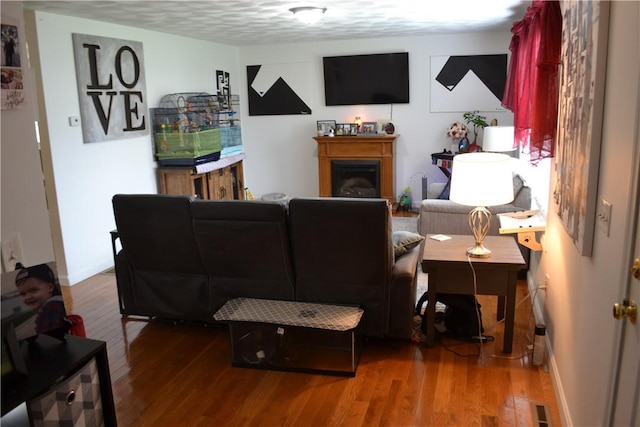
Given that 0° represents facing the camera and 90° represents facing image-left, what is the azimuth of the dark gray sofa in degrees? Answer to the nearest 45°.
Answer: approximately 180°

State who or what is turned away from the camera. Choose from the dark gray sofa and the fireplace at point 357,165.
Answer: the dark gray sofa

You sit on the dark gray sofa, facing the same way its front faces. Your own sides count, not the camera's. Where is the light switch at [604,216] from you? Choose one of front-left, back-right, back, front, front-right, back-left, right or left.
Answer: back-right

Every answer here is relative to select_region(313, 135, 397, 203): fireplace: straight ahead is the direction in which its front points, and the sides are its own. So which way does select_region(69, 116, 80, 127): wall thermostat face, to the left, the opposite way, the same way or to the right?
to the left

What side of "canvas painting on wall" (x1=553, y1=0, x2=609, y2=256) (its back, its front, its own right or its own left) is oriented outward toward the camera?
left

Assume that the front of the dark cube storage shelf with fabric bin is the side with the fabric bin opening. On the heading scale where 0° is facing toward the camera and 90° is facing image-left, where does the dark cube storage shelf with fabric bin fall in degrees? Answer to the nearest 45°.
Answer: approximately 315°

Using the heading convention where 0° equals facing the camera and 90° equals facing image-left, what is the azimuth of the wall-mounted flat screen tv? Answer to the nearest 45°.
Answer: approximately 0°

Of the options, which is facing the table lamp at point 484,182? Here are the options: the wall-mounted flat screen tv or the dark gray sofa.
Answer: the wall-mounted flat screen tv

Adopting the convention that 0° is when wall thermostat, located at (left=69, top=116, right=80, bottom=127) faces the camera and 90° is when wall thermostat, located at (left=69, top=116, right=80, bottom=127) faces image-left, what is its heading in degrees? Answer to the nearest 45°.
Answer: approximately 315°
